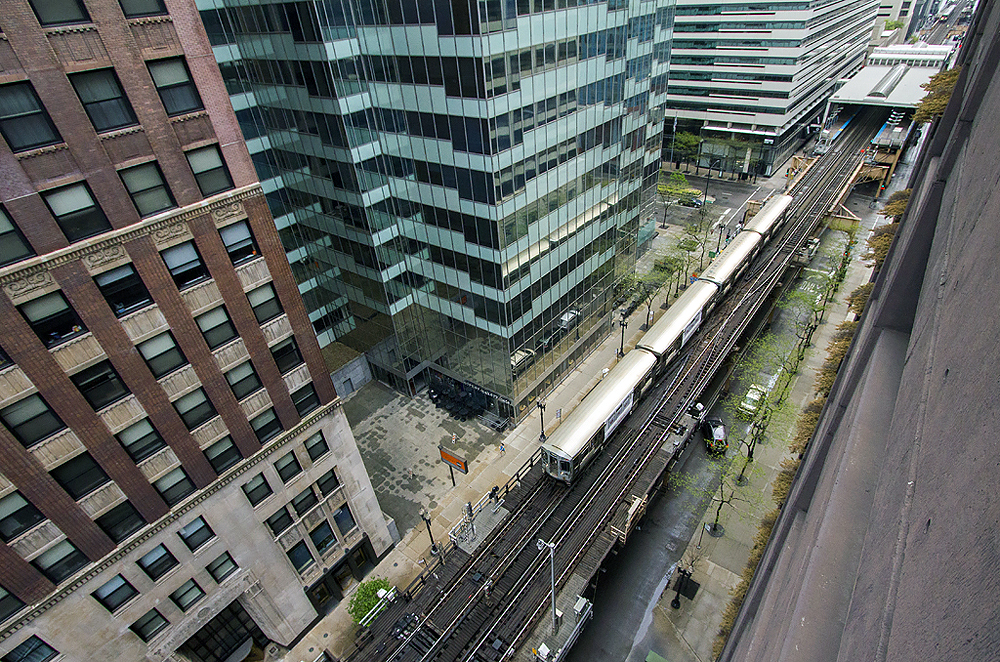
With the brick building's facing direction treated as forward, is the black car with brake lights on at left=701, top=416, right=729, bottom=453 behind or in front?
in front

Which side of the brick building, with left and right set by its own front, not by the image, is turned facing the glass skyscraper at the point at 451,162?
left

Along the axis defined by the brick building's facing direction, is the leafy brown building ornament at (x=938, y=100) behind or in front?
in front
